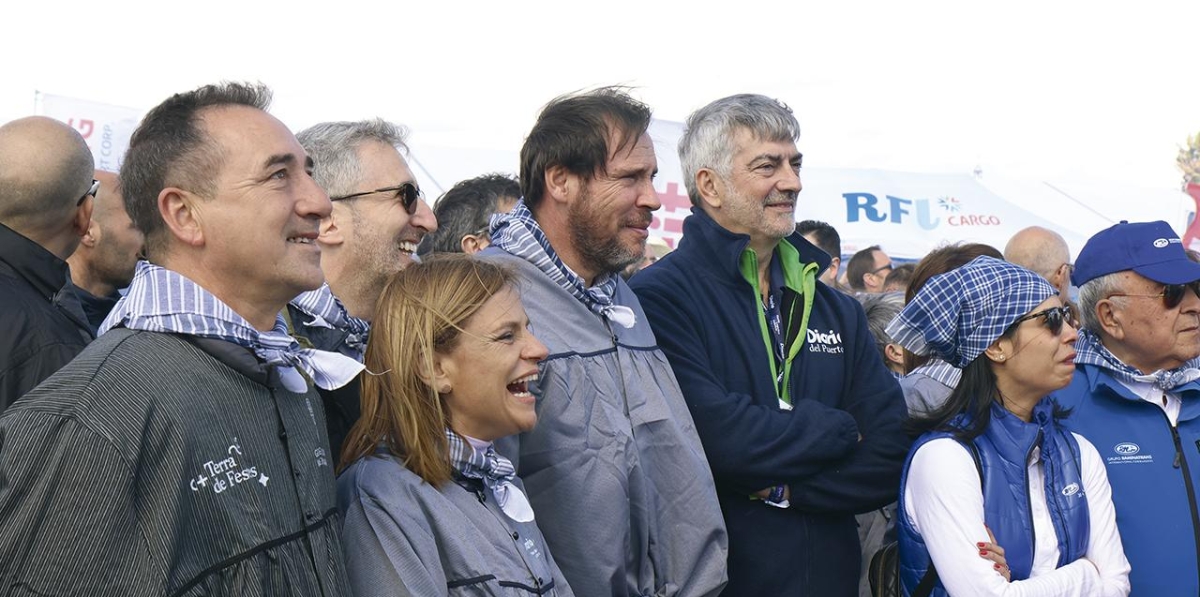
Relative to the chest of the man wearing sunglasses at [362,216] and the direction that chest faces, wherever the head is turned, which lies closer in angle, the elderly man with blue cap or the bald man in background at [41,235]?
the elderly man with blue cap

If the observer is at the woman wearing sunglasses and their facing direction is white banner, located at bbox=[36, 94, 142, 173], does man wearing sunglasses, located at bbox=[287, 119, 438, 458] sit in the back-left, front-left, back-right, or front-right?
front-left

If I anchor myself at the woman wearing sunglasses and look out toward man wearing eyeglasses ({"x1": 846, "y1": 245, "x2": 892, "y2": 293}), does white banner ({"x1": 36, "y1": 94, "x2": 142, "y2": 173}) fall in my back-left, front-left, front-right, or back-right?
front-left

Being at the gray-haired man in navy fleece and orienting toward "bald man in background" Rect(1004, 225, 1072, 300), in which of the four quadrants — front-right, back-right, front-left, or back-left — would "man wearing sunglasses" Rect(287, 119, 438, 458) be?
back-left

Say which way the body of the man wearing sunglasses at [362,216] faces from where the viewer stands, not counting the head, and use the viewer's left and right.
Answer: facing to the right of the viewer

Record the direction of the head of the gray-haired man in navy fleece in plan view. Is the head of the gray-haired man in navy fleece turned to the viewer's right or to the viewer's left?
to the viewer's right

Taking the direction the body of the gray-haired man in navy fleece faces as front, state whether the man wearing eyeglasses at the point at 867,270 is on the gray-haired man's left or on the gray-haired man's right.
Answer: on the gray-haired man's left

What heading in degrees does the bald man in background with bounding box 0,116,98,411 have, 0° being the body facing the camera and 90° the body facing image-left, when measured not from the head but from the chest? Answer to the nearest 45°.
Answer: approximately 225°

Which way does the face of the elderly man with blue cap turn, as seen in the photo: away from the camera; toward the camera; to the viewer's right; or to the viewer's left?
to the viewer's right

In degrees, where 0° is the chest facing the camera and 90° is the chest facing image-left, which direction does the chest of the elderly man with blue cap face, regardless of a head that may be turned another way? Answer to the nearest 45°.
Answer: approximately 315°

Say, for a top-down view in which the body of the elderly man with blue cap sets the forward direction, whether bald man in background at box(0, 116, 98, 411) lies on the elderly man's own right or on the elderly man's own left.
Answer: on the elderly man's own right

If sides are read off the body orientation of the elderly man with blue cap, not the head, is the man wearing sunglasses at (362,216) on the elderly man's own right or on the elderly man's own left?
on the elderly man's own right

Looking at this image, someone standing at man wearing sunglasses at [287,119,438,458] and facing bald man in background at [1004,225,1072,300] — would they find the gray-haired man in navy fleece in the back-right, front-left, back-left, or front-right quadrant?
front-right

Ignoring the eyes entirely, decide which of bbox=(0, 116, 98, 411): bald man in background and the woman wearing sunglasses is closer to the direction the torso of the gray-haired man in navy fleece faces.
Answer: the woman wearing sunglasses
